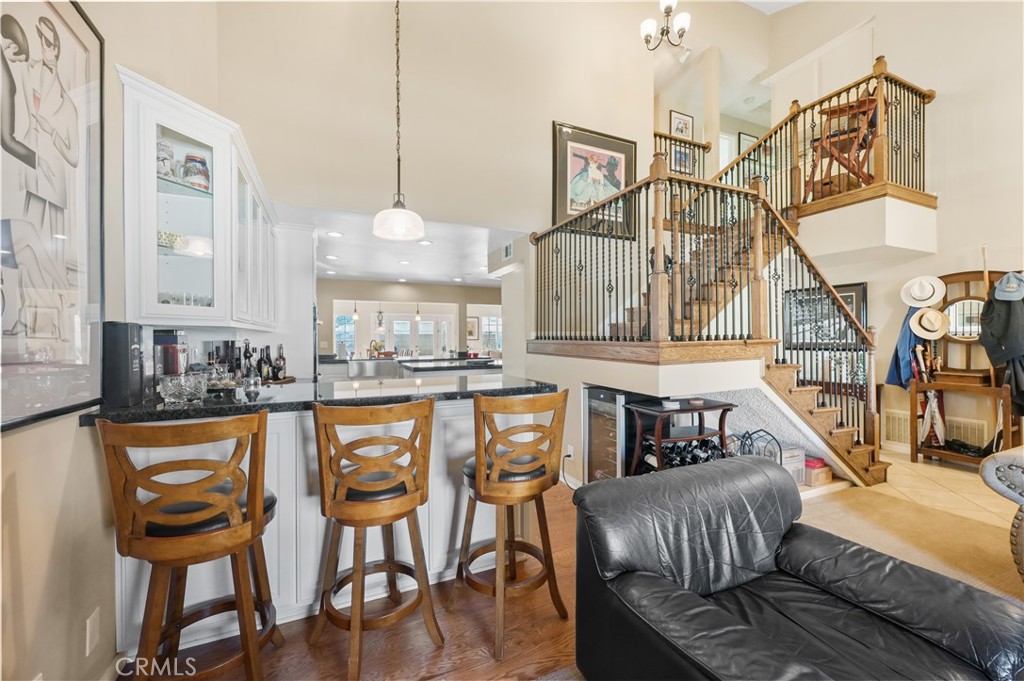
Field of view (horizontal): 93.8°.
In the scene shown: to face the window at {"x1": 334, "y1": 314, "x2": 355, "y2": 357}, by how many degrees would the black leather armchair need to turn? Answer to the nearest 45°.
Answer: approximately 180°

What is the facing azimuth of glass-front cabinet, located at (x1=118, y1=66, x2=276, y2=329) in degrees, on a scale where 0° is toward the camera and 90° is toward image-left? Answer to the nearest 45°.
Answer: approximately 315°

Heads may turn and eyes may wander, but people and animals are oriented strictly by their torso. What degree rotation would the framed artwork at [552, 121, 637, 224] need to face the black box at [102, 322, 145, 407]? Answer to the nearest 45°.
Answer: approximately 90° to its right

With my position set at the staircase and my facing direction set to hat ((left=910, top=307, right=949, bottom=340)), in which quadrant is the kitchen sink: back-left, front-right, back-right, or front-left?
back-left

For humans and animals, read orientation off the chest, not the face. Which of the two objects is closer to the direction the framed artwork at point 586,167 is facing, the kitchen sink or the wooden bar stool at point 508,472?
the wooden bar stool

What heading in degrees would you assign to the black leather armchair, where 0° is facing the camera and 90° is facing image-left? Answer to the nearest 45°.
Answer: approximately 315°

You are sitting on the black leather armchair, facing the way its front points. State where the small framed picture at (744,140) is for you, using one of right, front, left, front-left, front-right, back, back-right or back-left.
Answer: back-left

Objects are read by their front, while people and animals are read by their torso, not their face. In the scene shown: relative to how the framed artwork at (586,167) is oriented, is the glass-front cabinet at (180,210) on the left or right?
on its right

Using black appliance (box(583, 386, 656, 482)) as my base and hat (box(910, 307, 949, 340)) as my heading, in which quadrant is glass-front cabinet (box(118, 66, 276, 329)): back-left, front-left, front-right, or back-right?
back-right
